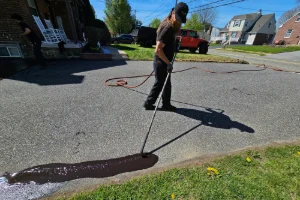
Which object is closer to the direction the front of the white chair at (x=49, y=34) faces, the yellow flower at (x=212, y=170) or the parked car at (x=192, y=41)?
the parked car

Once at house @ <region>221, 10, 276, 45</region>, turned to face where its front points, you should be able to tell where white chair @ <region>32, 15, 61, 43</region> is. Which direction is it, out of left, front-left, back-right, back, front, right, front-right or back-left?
front-left

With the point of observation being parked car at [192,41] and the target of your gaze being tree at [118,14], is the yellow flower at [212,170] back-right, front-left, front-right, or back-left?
back-left

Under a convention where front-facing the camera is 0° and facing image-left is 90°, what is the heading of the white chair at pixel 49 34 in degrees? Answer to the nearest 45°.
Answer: approximately 270°

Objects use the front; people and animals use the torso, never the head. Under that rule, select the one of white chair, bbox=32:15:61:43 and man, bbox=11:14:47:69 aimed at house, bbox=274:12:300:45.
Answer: the white chair

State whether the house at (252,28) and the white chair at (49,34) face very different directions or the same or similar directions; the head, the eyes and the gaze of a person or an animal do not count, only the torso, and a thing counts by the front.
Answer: very different directions

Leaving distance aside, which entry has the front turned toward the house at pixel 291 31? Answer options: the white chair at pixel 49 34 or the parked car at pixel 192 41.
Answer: the white chair

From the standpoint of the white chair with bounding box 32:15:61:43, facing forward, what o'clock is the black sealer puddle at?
The black sealer puddle is roughly at 3 o'clock from the white chair.
